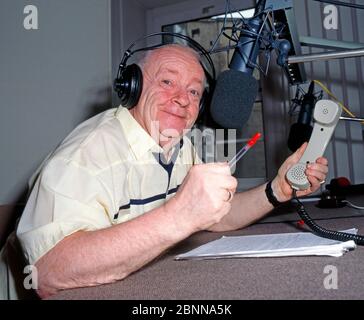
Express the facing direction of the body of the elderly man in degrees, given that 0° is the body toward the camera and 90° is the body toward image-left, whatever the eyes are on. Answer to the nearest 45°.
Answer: approximately 315°
